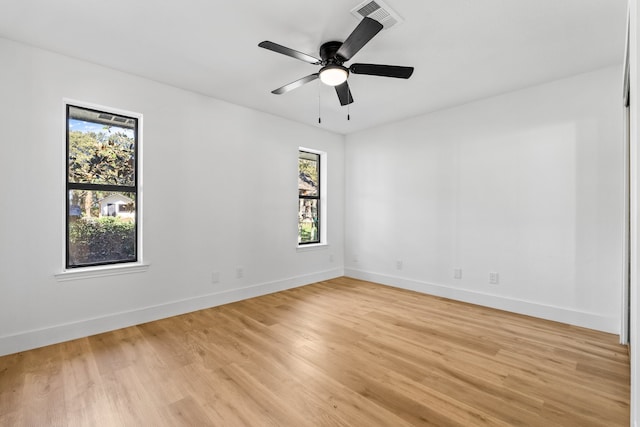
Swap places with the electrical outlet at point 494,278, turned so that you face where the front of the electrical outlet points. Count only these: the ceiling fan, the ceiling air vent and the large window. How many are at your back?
0

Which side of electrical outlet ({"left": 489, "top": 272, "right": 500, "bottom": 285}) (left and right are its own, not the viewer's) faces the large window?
front

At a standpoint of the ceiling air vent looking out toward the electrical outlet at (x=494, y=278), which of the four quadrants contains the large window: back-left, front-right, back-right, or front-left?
back-left

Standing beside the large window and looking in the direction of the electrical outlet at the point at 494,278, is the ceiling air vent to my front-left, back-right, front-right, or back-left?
front-right

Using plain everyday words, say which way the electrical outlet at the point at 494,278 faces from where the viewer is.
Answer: facing the viewer and to the left of the viewer

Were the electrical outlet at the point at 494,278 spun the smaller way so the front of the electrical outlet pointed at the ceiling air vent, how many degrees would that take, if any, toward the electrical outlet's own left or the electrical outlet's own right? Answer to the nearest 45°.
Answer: approximately 45° to the electrical outlet's own left

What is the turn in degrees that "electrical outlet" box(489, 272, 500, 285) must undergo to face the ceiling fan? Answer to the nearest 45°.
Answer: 0° — it already faces it

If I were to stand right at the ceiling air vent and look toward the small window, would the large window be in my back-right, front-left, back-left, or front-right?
front-left

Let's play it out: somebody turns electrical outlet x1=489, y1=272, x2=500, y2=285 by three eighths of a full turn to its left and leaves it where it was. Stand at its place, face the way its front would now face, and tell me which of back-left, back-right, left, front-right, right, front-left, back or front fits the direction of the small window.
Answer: back
